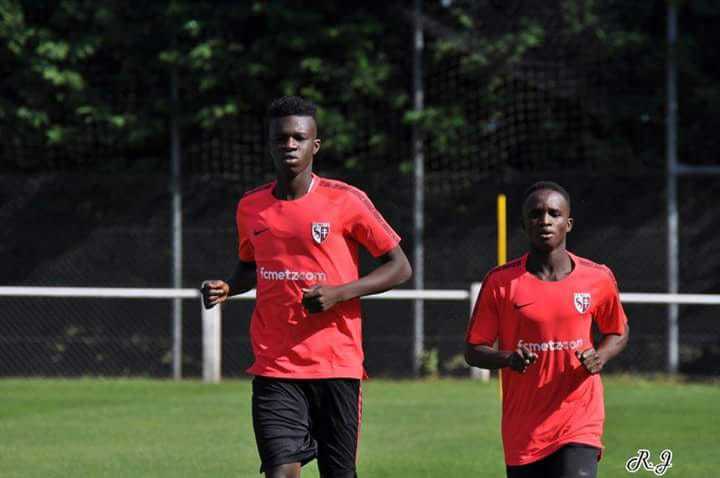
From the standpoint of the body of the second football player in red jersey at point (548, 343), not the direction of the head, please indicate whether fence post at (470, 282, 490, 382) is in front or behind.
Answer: behind

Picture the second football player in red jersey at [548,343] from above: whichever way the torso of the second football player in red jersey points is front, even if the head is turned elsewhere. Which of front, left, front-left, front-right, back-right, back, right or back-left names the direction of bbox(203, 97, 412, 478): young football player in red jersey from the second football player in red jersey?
right

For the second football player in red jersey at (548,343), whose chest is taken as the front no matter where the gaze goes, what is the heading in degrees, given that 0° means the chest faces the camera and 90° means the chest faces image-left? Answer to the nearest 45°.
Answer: approximately 0°
